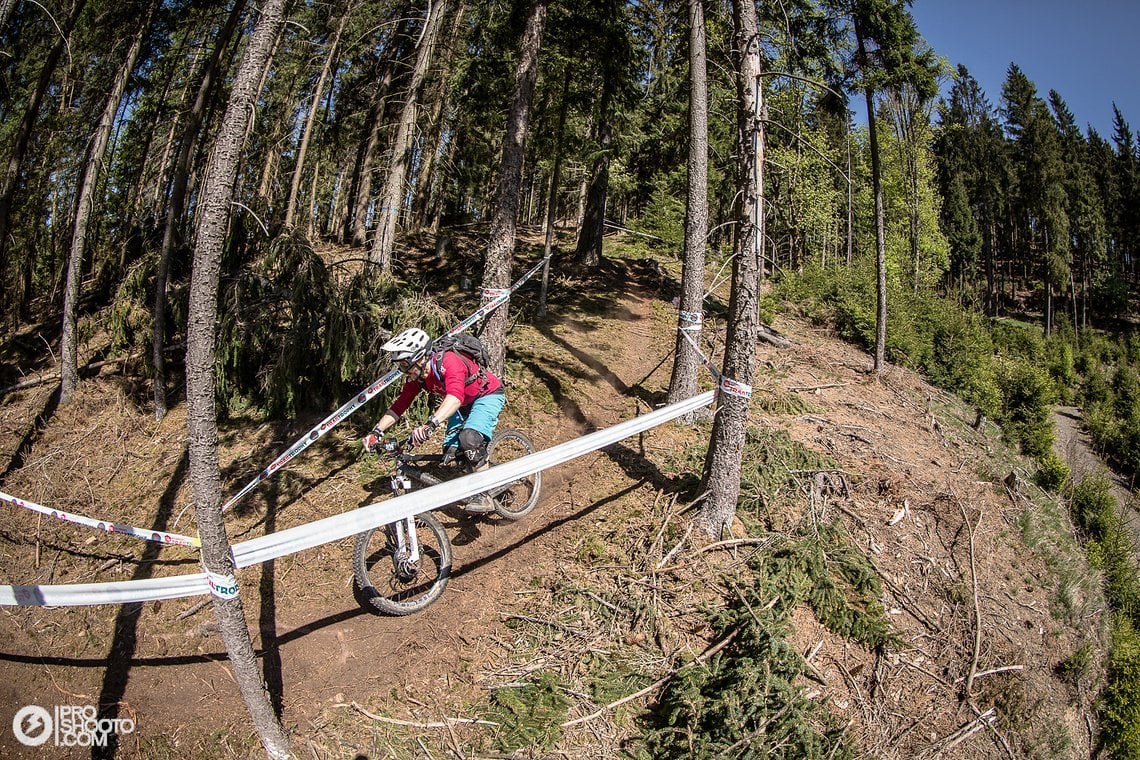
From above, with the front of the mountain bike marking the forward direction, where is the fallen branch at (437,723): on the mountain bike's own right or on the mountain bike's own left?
on the mountain bike's own left

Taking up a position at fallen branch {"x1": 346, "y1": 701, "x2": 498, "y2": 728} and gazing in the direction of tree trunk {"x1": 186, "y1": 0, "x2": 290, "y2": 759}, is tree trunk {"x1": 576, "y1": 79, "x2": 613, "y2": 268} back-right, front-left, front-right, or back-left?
back-right

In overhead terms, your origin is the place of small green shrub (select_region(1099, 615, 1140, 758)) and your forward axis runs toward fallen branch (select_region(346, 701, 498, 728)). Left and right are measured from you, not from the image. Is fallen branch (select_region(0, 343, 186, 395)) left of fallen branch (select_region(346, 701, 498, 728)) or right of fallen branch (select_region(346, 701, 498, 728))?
right

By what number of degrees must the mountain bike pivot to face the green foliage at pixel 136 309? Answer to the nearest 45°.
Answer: approximately 90° to its right

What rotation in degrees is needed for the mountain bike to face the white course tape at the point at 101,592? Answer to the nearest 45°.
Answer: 0° — it already faces it

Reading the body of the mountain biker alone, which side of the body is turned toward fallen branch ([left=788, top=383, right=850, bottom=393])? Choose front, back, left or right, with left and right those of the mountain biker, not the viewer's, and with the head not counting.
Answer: back

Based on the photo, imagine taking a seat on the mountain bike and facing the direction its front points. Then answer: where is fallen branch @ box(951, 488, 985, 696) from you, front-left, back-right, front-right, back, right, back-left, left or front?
back-left

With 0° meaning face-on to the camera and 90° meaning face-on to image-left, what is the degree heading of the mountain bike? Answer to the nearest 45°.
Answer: approximately 45°

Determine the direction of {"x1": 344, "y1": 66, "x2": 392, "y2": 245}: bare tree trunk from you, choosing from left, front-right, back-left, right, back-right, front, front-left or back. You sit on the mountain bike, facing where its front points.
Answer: back-right
